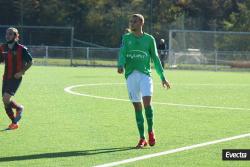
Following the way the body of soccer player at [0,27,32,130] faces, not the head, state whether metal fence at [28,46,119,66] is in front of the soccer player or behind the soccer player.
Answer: behind

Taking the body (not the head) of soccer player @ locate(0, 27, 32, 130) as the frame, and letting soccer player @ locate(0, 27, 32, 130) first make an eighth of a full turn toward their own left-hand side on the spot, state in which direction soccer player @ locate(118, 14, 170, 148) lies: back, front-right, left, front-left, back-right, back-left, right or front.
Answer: front-left
